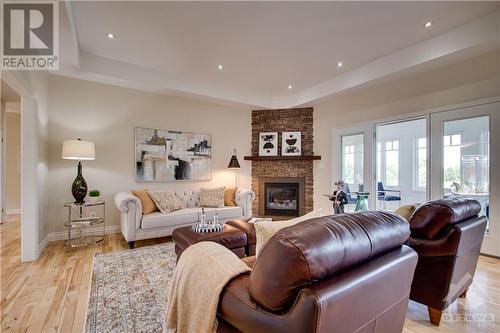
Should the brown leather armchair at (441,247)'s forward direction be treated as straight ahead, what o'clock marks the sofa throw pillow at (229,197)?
The sofa throw pillow is roughly at 11 o'clock from the brown leather armchair.

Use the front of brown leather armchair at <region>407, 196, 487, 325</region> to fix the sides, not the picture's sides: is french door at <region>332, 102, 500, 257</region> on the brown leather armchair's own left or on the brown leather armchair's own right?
on the brown leather armchair's own right

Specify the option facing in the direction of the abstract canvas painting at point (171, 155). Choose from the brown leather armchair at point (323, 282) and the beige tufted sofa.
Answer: the brown leather armchair

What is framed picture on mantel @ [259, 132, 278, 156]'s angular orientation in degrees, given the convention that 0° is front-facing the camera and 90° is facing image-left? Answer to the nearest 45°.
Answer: approximately 0°

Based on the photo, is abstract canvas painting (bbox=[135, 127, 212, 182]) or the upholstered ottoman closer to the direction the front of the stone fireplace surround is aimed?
the upholstered ottoman

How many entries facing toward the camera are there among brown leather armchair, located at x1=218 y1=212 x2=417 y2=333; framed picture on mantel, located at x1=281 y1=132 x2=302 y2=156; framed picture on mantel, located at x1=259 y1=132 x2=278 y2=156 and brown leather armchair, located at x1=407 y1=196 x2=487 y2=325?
2

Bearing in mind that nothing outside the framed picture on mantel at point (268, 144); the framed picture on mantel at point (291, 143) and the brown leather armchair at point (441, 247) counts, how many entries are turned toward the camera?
2

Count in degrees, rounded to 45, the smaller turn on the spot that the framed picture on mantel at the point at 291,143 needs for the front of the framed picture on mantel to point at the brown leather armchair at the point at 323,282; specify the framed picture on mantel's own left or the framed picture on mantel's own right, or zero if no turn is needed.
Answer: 0° — it already faces it

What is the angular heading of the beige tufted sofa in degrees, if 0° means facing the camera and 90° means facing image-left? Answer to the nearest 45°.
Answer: approximately 315°

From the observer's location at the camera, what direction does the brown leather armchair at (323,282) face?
facing away from the viewer and to the left of the viewer

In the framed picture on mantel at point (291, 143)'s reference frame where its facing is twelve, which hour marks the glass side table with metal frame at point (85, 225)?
The glass side table with metal frame is roughly at 2 o'clock from the framed picture on mantel.

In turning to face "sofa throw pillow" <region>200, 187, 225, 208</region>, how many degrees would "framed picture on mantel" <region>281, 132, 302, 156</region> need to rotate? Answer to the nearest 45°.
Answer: approximately 45° to its right

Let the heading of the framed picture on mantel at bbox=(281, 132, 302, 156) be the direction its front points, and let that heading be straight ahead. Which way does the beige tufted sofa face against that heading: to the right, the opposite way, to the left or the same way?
to the left

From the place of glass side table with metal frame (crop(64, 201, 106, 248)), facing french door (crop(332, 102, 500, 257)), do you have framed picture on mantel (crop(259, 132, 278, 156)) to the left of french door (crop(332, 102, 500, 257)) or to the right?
left

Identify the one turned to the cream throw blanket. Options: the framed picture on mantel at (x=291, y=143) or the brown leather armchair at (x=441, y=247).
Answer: the framed picture on mantel
